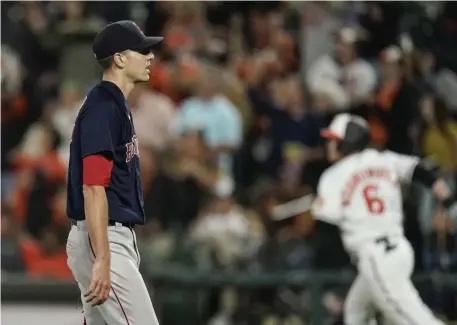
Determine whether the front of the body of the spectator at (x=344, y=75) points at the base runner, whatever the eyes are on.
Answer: yes

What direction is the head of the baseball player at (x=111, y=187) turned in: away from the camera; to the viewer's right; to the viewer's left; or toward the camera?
to the viewer's right

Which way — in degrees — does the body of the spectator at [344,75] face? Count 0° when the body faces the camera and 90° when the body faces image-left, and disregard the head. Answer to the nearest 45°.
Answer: approximately 0°
